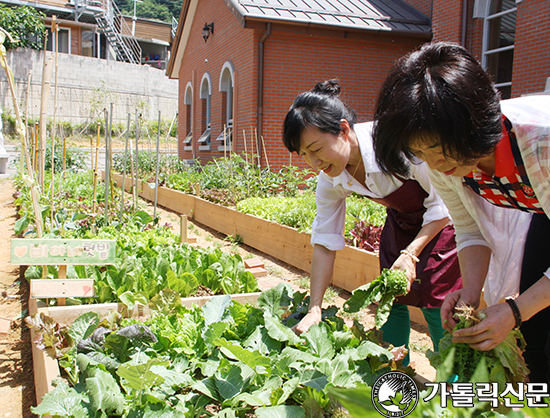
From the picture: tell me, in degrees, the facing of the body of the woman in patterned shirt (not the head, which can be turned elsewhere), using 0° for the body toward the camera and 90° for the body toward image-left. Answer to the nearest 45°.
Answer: approximately 45°

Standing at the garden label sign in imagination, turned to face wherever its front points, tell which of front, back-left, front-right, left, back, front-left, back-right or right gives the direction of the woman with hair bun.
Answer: front-left

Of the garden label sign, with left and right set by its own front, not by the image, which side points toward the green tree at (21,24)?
back

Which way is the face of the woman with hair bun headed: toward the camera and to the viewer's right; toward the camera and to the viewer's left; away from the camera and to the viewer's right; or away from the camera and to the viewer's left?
toward the camera and to the viewer's left

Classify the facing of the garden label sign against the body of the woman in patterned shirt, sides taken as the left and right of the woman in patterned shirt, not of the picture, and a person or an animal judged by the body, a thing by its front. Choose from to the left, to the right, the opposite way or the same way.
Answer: to the left

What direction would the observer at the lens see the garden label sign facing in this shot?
facing the viewer

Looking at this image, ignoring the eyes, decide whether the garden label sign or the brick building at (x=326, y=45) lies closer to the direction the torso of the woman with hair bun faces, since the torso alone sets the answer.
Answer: the garden label sign

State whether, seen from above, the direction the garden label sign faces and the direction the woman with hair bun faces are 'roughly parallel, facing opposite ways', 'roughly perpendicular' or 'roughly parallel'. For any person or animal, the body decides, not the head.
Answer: roughly perpendicular

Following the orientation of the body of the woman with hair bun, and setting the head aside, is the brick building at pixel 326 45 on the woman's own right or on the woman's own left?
on the woman's own right

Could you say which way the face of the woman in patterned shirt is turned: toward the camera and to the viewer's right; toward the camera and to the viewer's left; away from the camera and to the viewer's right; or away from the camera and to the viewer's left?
toward the camera and to the viewer's left

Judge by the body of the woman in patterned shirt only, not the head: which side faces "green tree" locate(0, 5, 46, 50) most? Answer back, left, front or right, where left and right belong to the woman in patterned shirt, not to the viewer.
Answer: right
